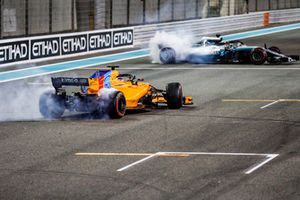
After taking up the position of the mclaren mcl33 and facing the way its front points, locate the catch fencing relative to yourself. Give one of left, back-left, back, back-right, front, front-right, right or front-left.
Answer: front-left

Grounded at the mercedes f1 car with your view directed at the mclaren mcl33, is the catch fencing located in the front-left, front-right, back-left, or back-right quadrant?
back-right

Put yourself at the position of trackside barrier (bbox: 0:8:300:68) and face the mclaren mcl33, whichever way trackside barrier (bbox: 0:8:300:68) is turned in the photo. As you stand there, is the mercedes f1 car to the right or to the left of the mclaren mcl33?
left

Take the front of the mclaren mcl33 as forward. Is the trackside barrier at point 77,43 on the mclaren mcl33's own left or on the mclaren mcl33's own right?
on the mclaren mcl33's own left

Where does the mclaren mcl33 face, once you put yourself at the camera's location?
facing away from the viewer and to the right of the viewer
